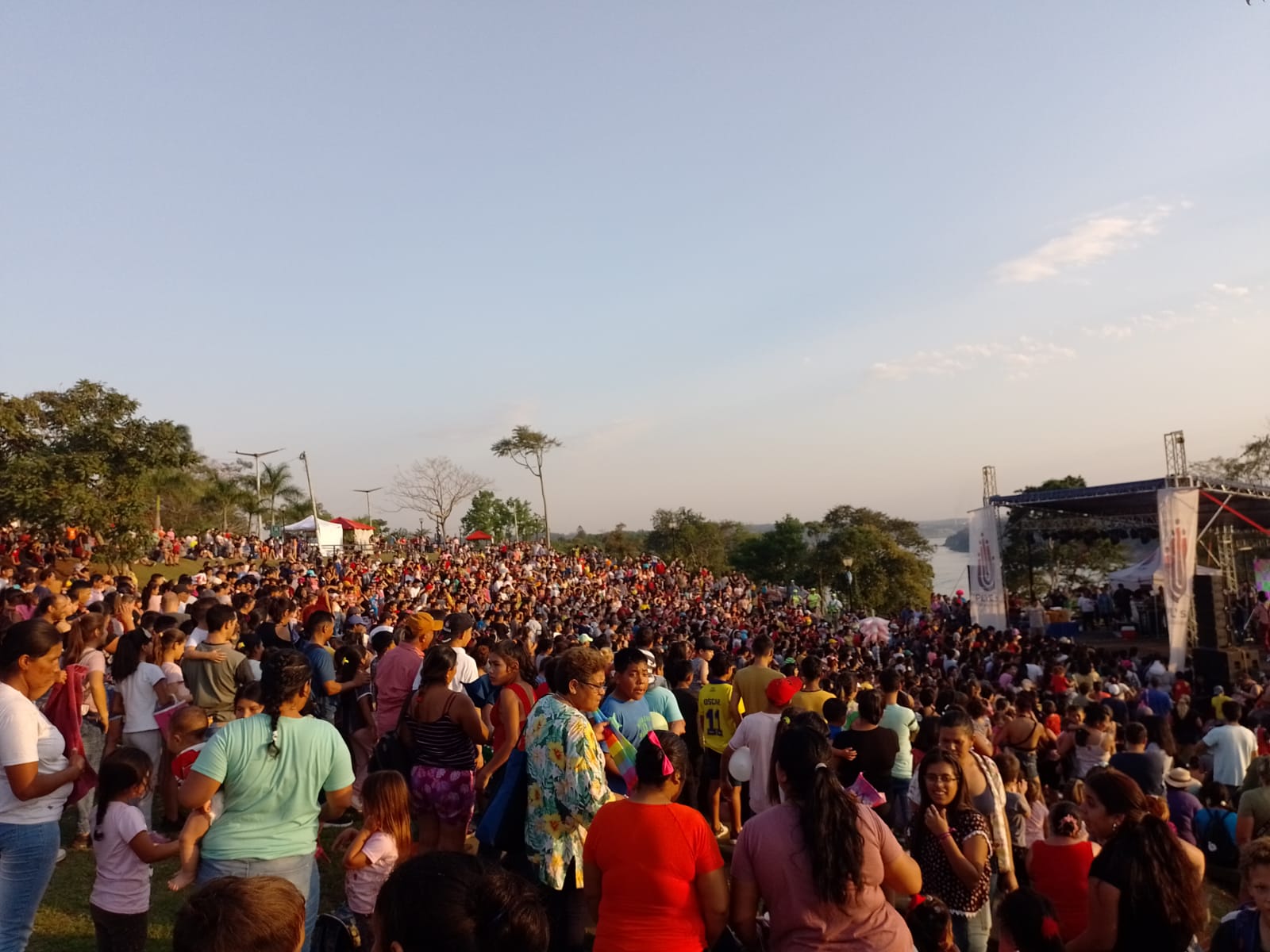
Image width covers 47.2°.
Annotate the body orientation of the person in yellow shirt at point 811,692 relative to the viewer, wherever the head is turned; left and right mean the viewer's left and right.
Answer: facing away from the viewer

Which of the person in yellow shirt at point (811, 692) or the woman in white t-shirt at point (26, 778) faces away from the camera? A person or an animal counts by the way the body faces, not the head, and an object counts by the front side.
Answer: the person in yellow shirt

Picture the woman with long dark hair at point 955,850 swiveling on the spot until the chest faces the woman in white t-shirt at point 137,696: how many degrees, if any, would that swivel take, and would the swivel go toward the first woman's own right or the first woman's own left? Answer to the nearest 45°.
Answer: approximately 45° to the first woman's own right

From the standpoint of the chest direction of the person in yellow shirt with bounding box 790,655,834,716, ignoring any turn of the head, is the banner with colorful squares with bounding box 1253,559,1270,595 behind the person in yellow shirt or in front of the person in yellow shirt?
in front

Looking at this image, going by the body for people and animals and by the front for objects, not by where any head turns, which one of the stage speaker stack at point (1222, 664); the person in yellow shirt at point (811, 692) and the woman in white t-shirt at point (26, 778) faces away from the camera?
the person in yellow shirt

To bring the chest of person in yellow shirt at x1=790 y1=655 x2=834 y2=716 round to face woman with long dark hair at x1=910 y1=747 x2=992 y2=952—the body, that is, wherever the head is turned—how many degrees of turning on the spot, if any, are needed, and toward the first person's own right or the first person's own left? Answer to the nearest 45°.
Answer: approximately 180°

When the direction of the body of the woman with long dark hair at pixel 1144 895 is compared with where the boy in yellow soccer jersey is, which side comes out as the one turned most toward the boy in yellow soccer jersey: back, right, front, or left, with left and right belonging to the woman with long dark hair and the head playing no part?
front

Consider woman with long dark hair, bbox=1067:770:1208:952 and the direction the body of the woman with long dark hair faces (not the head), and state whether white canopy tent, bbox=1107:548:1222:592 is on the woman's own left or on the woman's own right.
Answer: on the woman's own right

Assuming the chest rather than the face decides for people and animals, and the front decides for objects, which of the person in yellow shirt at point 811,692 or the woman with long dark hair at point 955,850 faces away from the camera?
the person in yellow shirt
